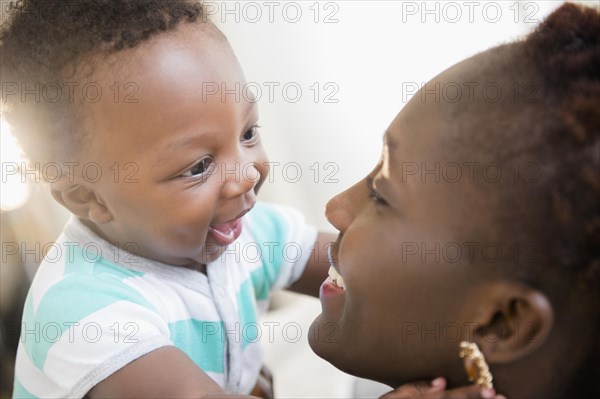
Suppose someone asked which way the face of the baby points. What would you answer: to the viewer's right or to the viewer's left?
to the viewer's right

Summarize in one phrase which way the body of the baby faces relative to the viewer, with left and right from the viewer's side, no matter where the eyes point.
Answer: facing the viewer and to the right of the viewer

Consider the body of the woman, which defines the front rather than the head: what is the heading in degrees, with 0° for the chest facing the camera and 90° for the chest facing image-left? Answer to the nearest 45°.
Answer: approximately 90°

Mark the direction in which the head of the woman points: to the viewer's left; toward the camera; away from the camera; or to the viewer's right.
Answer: to the viewer's left
